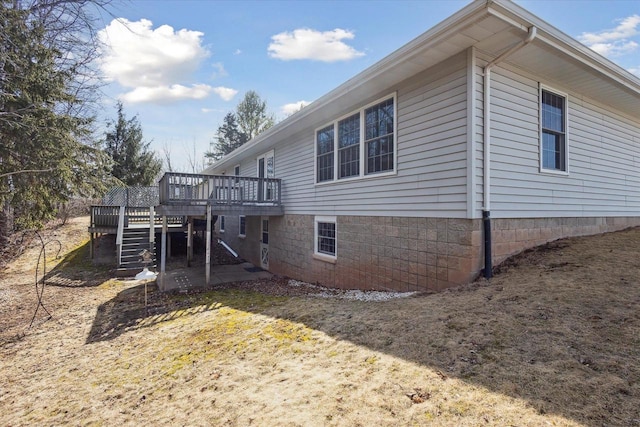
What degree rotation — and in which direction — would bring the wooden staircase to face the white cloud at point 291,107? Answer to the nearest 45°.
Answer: approximately 135° to its left

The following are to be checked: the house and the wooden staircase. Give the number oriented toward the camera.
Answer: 1

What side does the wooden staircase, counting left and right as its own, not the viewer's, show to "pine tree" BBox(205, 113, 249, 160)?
back

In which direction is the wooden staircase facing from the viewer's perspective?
toward the camera

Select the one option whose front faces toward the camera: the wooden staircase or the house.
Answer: the wooden staircase
